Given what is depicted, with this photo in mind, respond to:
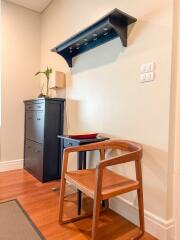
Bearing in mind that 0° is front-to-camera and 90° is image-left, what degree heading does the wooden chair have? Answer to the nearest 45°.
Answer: approximately 45°

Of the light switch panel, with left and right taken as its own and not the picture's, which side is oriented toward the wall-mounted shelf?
right

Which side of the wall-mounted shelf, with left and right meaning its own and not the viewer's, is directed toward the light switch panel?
left

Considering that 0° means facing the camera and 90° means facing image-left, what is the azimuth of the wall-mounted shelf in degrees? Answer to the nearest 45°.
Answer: approximately 45°

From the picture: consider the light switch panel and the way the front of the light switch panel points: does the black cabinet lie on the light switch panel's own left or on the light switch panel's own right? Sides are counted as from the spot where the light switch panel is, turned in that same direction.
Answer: on the light switch panel's own right
